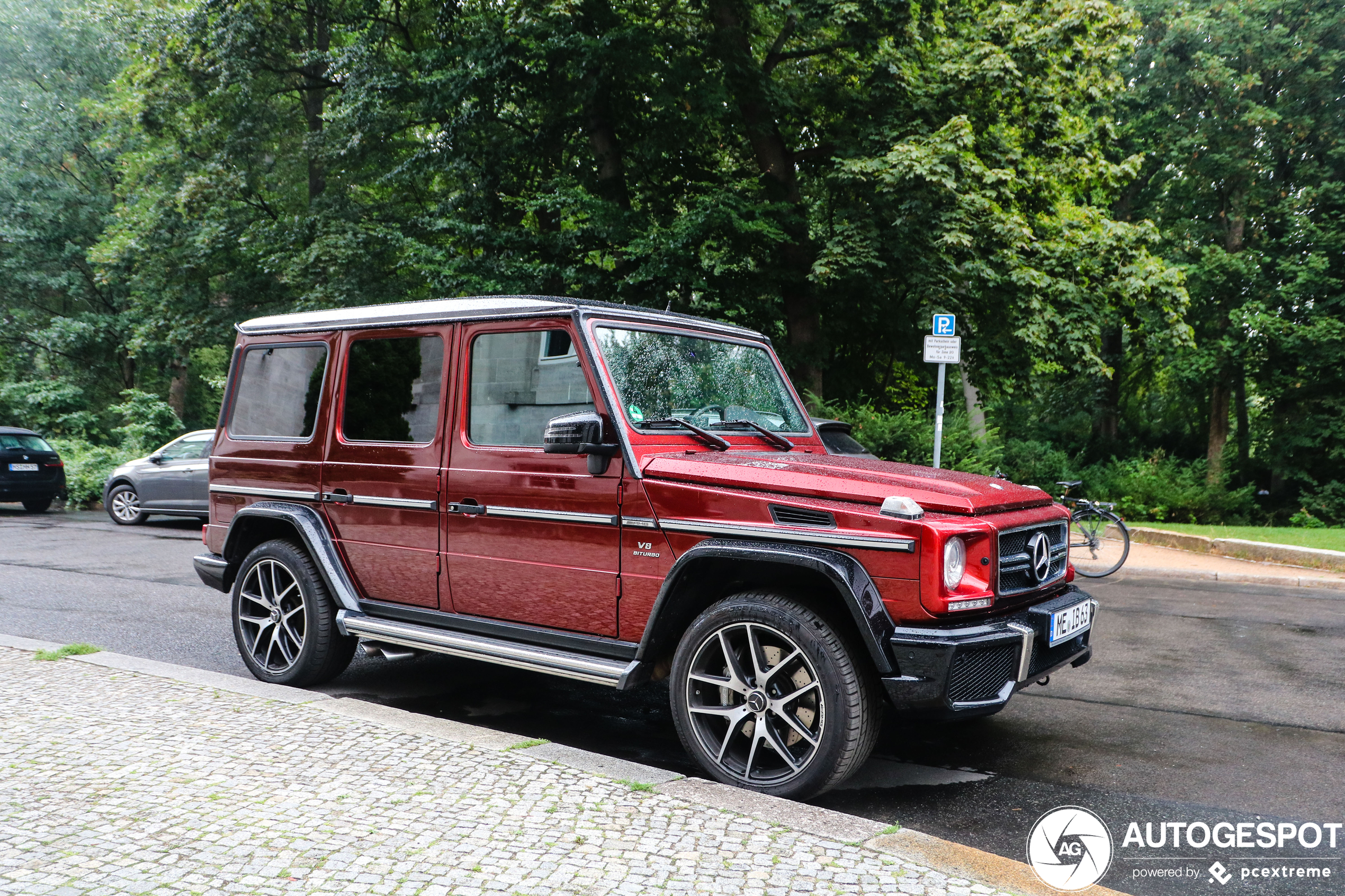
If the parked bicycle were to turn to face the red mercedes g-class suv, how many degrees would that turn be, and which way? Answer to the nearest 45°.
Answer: approximately 90° to its left

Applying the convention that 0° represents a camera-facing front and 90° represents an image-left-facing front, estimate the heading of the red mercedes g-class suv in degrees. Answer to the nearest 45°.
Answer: approximately 315°

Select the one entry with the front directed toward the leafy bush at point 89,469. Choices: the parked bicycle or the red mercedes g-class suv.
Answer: the parked bicycle

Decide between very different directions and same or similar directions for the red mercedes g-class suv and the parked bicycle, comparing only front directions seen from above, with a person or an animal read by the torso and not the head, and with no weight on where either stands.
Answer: very different directions

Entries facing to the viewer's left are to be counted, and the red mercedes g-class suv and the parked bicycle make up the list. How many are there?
1

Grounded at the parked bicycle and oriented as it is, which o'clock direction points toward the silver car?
The silver car is roughly at 12 o'clock from the parked bicycle.

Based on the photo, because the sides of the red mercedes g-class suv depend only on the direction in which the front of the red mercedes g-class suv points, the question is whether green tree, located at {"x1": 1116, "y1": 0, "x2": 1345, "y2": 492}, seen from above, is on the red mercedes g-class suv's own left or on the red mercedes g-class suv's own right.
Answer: on the red mercedes g-class suv's own left

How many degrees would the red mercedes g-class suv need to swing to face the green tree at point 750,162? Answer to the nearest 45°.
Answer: approximately 135° to its left

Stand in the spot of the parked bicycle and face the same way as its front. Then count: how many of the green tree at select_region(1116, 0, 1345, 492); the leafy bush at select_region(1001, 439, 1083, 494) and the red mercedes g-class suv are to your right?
2

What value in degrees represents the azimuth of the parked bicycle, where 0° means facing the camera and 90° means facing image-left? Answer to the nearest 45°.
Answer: approximately 90°

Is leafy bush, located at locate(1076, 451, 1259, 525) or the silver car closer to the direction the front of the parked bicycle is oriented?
the silver car

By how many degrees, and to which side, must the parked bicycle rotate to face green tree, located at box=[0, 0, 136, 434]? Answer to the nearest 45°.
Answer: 0° — it already faces it

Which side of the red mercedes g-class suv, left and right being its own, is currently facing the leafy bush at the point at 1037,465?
left

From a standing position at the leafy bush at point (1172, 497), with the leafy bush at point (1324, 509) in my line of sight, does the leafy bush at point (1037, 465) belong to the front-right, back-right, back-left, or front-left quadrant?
back-left

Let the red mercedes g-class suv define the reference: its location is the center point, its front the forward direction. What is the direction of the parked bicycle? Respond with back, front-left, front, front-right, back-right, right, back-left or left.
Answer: left
